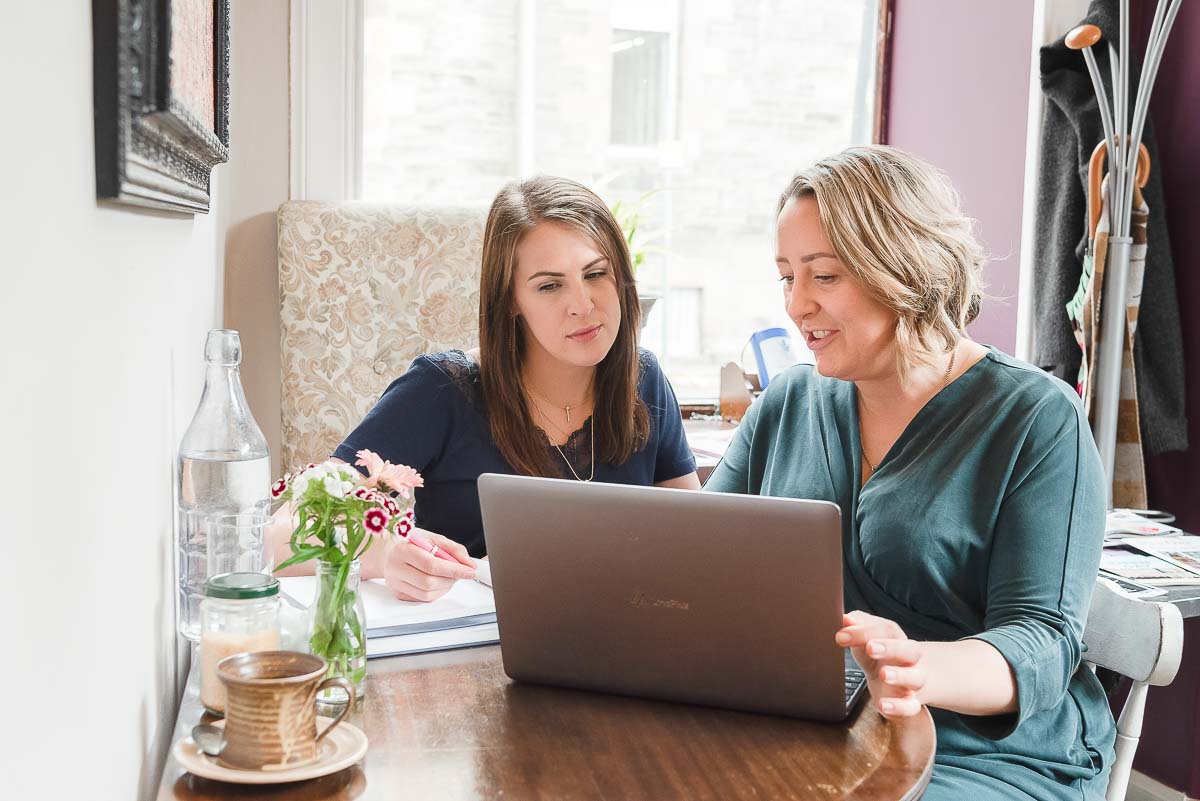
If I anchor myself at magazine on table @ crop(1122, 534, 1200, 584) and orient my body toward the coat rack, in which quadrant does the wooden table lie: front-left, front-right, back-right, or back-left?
back-left

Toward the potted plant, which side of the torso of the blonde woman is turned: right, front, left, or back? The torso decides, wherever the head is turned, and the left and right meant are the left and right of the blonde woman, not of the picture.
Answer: right

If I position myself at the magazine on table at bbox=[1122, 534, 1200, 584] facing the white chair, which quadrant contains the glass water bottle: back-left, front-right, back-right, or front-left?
front-right

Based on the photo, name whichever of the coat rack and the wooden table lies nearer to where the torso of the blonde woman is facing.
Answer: the wooden table

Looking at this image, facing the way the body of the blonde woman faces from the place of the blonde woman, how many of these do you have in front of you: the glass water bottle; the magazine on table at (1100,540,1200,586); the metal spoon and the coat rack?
2

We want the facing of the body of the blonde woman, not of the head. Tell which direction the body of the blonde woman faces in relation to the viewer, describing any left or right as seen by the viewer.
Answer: facing the viewer and to the left of the viewer

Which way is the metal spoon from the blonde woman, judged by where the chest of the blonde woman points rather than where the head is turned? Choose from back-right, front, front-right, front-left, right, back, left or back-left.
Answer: front

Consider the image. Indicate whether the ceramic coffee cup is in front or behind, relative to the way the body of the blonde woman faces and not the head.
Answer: in front

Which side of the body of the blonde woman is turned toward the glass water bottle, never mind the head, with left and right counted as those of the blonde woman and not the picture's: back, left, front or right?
front

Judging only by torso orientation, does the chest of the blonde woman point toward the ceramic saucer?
yes

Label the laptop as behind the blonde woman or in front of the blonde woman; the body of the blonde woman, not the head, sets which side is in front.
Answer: in front

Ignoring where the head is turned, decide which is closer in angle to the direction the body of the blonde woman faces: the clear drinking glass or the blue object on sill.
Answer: the clear drinking glass

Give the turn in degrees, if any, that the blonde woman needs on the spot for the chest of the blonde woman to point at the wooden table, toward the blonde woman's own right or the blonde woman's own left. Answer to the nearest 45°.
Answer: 0° — they already face it

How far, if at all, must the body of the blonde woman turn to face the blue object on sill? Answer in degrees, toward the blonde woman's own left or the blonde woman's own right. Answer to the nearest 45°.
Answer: approximately 135° to the blonde woman's own right
